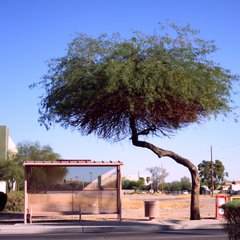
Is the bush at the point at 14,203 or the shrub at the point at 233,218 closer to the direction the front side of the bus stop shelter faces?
the shrub

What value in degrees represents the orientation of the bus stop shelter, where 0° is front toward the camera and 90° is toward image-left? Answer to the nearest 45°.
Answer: approximately 0°

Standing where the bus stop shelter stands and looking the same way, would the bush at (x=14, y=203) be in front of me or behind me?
behind
